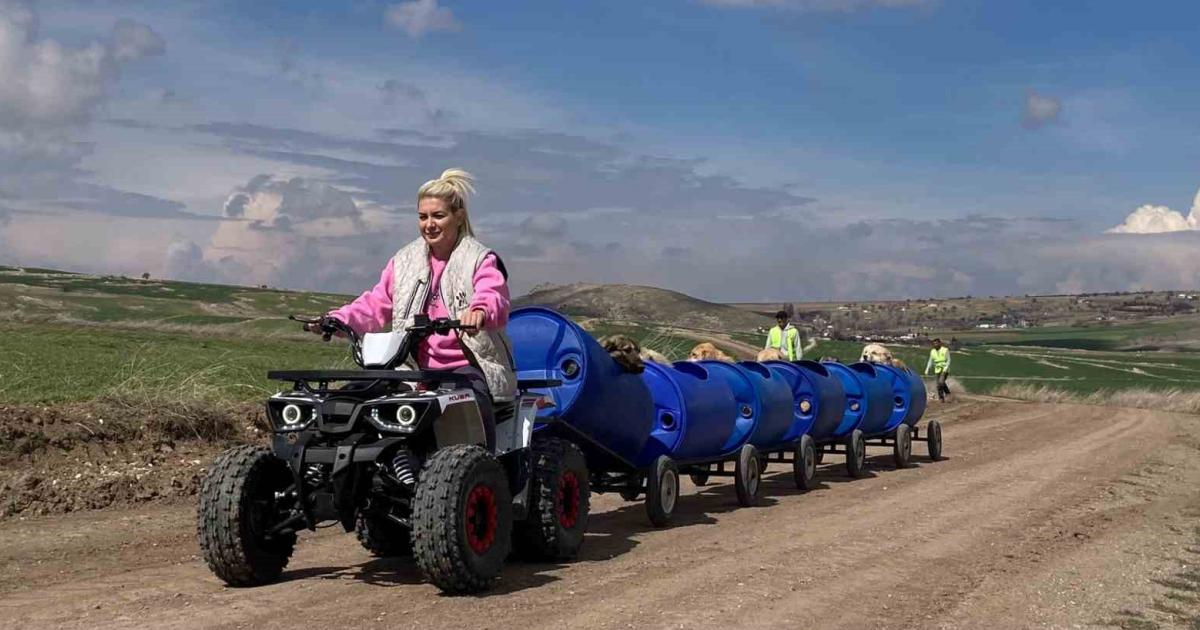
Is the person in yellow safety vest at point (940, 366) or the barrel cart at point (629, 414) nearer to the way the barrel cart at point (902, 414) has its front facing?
the barrel cart

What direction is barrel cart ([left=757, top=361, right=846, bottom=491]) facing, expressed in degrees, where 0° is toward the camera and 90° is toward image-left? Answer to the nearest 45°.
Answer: approximately 45°

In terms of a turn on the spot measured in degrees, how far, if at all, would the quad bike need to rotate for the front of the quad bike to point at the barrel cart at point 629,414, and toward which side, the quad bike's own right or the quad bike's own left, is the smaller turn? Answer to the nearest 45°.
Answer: approximately 180°

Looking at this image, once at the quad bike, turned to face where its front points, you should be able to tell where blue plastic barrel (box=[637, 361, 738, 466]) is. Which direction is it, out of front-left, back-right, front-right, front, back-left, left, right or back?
back

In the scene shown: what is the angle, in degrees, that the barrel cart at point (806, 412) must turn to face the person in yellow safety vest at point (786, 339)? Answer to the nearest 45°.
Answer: approximately 135° to its right

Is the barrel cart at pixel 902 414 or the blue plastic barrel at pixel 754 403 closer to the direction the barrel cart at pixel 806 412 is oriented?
the blue plastic barrel

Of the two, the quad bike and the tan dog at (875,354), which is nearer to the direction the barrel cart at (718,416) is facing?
the quad bike

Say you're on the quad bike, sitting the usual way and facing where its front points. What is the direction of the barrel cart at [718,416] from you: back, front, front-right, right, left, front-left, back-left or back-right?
back

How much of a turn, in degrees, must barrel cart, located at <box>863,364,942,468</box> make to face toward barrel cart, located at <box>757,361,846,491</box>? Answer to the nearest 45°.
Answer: approximately 45° to its left

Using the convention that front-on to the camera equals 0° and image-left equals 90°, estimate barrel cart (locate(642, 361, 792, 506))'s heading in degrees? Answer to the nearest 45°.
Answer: approximately 45°

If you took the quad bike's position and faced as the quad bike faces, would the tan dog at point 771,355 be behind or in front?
behind

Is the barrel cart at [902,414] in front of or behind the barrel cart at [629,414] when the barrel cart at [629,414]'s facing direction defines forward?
behind

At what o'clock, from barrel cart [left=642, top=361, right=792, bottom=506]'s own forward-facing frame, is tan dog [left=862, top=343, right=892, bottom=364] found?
The tan dog is roughly at 5 o'clock from the barrel cart.
